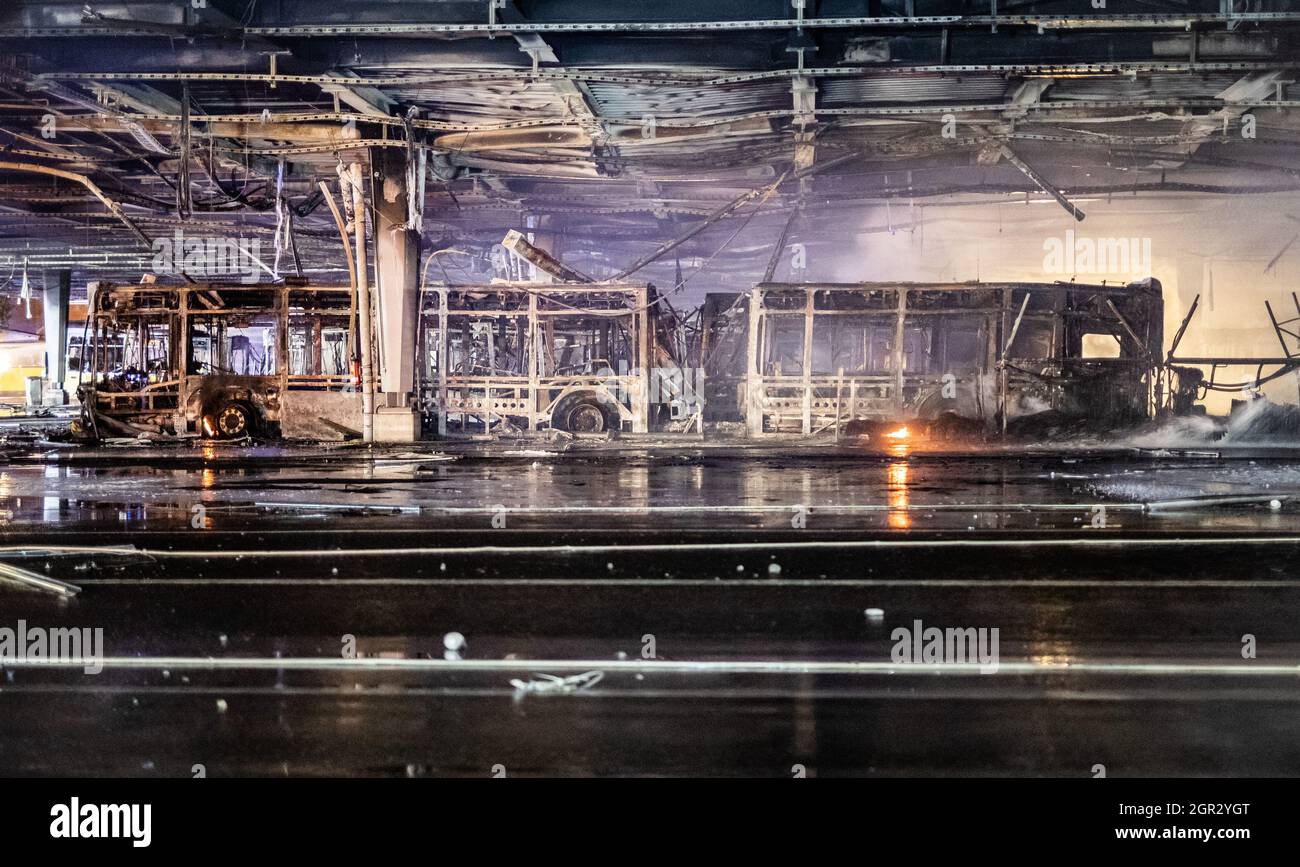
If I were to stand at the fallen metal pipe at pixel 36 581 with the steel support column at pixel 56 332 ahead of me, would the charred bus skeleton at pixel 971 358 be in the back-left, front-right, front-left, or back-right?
front-right

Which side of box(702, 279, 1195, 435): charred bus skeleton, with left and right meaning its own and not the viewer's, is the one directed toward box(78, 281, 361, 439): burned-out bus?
front

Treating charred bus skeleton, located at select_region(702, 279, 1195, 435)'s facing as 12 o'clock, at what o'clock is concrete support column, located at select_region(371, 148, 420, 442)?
The concrete support column is roughly at 11 o'clock from the charred bus skeleton.

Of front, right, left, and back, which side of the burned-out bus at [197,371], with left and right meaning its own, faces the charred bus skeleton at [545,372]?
back

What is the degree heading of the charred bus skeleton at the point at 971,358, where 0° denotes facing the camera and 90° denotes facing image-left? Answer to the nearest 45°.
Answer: approximately 90°

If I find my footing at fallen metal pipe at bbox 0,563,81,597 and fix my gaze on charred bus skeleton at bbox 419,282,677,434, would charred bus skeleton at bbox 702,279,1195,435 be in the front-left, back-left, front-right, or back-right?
front-right

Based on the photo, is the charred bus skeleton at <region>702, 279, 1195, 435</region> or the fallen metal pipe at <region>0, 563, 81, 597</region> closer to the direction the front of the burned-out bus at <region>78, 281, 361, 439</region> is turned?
the fallen metal pipe

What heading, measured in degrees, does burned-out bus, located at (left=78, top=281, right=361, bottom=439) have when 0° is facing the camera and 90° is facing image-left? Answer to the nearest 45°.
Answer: approximately 90°

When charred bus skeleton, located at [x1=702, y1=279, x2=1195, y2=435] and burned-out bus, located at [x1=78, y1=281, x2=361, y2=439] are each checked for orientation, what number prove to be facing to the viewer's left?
2

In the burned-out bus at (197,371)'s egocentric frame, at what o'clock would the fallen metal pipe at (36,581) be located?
The fallen metal pipe is roughly at 9 o'clock from the burned-out bus.

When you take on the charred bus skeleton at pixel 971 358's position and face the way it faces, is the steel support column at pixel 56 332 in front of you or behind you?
in front
